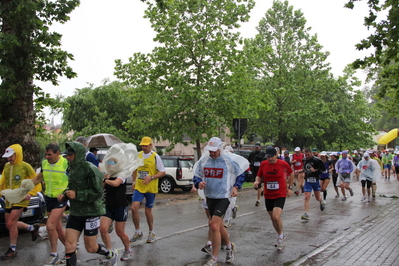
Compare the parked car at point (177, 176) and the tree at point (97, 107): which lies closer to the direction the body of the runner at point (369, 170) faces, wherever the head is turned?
the parked car

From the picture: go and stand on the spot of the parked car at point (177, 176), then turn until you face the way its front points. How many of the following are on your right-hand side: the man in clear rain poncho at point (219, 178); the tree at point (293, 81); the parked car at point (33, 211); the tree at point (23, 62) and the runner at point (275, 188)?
1

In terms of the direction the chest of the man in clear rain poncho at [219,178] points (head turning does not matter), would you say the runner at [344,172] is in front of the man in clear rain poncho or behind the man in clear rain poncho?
behind

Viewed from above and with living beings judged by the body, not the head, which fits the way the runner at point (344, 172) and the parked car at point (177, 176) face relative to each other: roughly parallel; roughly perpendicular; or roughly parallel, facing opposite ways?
roughly perpendicular

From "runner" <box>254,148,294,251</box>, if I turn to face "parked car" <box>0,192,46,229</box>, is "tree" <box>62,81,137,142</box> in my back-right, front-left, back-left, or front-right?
front-right

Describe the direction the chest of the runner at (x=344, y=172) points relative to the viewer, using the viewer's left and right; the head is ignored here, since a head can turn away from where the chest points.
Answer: facing the viewer

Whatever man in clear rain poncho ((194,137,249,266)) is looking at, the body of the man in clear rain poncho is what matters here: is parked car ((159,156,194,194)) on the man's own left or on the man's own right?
on the man's own right

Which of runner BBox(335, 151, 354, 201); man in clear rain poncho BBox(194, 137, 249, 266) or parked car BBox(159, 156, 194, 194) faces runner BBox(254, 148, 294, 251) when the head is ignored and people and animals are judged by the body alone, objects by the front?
runner BBox(335, 151, 354, 201)

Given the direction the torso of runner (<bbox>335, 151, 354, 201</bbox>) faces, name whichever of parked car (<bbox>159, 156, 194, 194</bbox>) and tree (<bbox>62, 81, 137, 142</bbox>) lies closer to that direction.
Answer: the parked car

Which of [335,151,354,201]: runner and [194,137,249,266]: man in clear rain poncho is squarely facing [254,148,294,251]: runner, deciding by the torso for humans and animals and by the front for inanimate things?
[335,151,354,201]: runner

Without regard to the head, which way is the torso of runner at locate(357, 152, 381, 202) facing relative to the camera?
toward the camera

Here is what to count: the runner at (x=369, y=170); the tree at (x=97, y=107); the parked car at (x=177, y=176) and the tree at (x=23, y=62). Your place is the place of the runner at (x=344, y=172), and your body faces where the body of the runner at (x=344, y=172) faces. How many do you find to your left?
1

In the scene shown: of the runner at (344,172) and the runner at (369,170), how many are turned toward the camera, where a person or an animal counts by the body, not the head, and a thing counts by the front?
2
